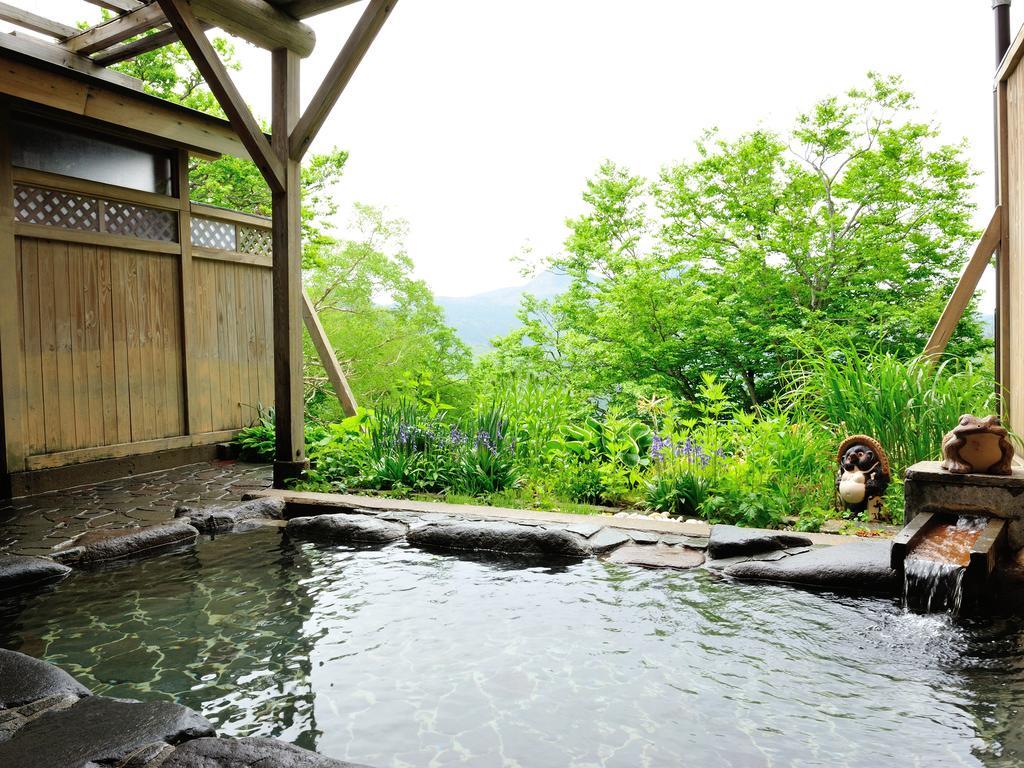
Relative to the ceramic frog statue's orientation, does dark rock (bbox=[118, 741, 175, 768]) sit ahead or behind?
ahead

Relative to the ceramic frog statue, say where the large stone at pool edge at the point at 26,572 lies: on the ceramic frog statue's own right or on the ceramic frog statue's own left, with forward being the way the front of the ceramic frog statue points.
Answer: on the ceramic frog statue's own right

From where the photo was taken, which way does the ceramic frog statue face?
toward the camera

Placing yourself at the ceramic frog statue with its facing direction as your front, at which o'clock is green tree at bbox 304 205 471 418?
The green tree is roughly at 4 o'clock from the ceramic frog statue.

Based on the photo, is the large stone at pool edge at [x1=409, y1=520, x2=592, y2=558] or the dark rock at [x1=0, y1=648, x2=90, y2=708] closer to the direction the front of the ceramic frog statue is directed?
the dark rock

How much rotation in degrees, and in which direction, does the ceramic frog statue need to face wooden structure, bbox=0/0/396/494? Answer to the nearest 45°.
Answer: approximately 90° to its right

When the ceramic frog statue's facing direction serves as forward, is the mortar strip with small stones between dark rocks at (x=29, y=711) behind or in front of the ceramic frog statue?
in front

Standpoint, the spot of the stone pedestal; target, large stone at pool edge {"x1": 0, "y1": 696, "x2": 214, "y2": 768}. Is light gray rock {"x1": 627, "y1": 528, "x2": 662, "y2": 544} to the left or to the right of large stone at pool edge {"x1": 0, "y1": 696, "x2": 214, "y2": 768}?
right

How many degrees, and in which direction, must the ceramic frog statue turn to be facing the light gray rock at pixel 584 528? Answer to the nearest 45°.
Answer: approximately 90° to its right

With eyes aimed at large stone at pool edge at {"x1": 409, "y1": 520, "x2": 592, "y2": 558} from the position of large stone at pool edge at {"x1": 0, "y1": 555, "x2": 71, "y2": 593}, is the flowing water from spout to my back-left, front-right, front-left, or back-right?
front-right
